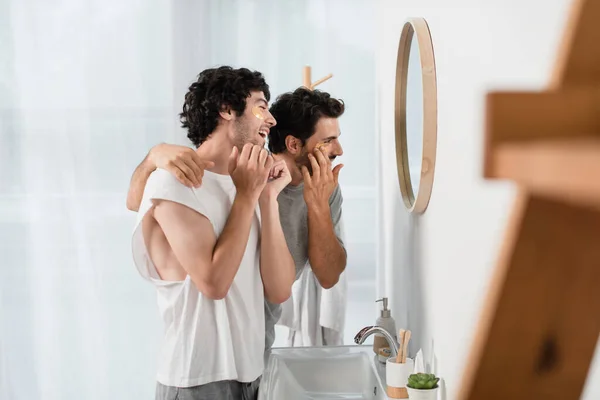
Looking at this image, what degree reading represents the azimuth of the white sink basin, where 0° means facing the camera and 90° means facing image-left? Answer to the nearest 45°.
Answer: approximately 90°

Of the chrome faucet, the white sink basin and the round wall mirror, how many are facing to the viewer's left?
3

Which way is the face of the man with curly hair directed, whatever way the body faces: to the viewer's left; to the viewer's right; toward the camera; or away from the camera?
to the viewer's right

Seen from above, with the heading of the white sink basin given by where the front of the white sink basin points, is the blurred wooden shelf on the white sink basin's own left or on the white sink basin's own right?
on the white sink basin's own left

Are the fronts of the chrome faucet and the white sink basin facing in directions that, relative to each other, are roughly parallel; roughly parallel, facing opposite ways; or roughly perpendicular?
roughly parallel

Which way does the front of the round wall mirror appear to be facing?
to the viewer's left

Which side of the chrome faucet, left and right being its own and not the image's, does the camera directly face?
left

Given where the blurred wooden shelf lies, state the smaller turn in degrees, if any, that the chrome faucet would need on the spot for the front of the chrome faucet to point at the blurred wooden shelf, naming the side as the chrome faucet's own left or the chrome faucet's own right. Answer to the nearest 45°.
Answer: approximately 90° to the chrome faucet's own left
